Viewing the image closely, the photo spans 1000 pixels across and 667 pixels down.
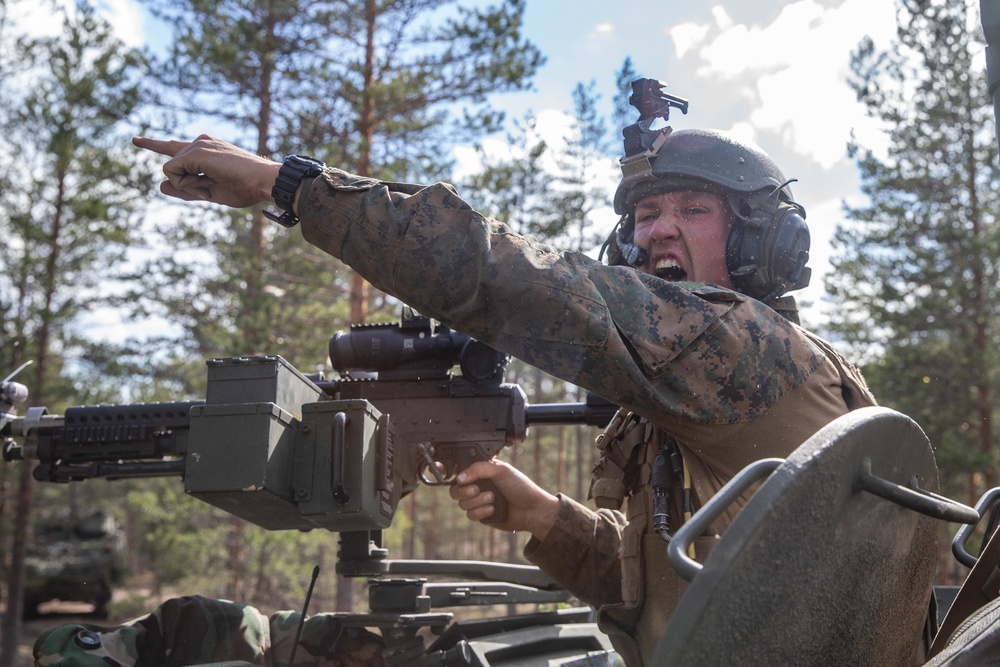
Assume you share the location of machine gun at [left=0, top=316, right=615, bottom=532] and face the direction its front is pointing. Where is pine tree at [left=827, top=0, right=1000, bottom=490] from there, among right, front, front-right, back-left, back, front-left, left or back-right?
back-right

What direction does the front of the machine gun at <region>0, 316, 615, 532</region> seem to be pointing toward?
to the viewer's left

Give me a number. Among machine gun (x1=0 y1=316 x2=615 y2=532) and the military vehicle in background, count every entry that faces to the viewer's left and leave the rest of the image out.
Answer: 1
